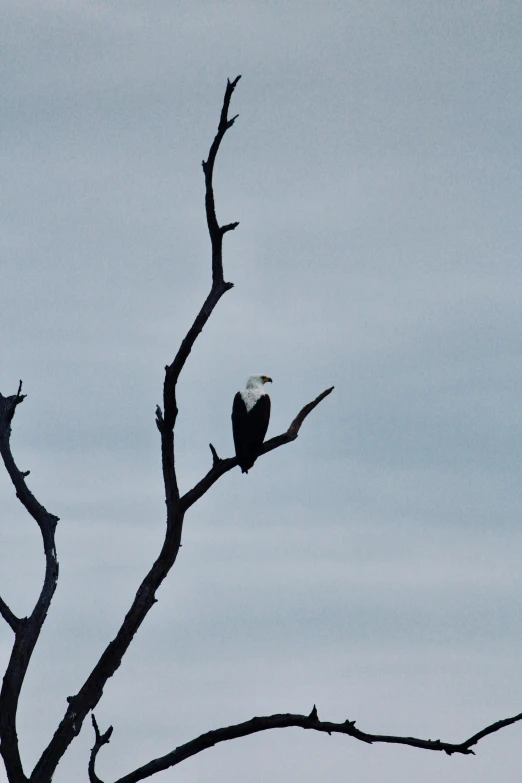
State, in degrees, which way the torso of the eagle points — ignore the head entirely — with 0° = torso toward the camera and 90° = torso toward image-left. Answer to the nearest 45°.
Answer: approximately 180°
